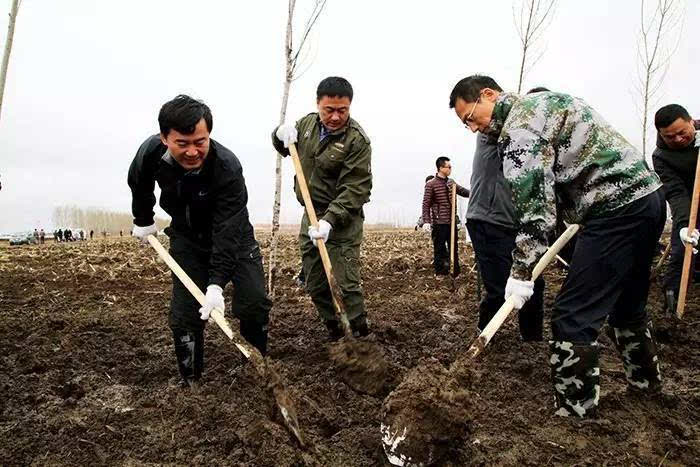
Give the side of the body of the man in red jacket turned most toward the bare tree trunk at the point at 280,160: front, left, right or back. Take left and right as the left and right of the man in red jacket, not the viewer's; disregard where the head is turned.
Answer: right

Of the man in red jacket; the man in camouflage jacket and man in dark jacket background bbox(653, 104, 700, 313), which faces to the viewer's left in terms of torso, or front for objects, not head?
the man in camouflage jacket

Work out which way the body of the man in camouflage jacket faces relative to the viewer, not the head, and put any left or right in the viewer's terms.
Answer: facing to the left of the viewer

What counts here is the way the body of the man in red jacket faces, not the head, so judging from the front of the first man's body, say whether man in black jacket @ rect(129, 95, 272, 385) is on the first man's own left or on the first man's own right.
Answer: on the first man's own right

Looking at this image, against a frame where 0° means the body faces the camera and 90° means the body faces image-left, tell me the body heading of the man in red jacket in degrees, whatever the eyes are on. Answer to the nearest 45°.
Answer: approximately 315°

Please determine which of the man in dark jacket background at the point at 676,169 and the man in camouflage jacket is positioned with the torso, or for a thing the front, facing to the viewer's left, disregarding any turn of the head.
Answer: the man in camouflage jacket

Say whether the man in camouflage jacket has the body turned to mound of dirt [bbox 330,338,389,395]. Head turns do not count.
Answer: yes

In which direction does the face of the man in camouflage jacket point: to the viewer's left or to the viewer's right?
to the viewer's left

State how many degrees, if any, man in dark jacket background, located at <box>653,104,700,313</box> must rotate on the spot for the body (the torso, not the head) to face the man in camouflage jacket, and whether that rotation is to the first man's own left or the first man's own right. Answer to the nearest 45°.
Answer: approximately 45° to the first man's own right

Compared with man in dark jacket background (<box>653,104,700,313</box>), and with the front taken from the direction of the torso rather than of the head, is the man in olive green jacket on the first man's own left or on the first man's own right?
on the first man's own right

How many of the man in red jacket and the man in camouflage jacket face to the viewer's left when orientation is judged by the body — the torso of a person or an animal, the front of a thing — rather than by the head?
1

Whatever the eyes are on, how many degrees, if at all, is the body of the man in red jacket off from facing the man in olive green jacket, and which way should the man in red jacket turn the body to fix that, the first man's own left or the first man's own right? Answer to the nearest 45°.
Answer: approximately 45° to the first man's own right

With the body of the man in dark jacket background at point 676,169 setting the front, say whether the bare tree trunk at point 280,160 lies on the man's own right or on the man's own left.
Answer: on the man's own right
